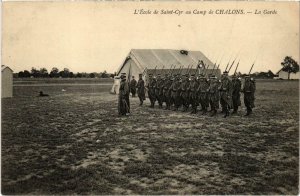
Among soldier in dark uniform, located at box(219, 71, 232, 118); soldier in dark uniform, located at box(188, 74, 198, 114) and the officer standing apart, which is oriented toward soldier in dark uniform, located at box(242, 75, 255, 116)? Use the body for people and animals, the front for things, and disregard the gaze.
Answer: the officer standing apart

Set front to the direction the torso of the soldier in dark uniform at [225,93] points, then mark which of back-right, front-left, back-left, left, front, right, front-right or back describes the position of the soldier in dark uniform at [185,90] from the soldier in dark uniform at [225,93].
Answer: right

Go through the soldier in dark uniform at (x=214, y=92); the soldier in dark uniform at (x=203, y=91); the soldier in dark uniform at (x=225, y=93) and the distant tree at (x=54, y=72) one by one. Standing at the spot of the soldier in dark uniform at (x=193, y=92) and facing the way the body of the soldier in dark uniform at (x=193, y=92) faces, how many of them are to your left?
3

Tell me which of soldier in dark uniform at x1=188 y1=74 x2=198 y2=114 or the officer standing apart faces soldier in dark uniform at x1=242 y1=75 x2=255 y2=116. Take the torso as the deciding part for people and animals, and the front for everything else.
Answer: the officer standing apart

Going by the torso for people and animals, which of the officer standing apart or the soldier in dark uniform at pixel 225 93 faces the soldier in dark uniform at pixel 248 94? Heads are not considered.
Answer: the officer standing apart

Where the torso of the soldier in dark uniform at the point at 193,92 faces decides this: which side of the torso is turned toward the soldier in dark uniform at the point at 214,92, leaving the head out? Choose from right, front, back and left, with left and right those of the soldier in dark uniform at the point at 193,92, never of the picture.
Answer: left

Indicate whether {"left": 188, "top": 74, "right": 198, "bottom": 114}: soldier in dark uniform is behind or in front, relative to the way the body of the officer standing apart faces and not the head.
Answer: in front

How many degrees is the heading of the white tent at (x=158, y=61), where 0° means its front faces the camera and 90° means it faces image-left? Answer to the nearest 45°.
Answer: approximately 45°

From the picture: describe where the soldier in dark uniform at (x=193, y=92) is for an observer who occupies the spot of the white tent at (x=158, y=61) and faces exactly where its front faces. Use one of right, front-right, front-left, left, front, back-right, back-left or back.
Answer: front-left

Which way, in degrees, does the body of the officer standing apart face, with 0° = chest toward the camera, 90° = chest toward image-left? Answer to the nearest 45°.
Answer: approximately 270°

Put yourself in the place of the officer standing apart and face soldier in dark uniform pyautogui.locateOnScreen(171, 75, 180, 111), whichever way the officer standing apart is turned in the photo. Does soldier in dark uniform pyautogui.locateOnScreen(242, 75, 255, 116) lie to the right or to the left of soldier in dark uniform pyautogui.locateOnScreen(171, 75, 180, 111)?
right
